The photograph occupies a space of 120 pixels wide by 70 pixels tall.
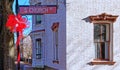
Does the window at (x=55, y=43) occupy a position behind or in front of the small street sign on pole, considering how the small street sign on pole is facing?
behind

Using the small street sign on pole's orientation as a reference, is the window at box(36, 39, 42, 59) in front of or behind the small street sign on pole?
behind

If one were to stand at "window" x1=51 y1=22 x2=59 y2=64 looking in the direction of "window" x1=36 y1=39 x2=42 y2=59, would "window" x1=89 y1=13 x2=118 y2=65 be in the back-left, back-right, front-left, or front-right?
back-right
